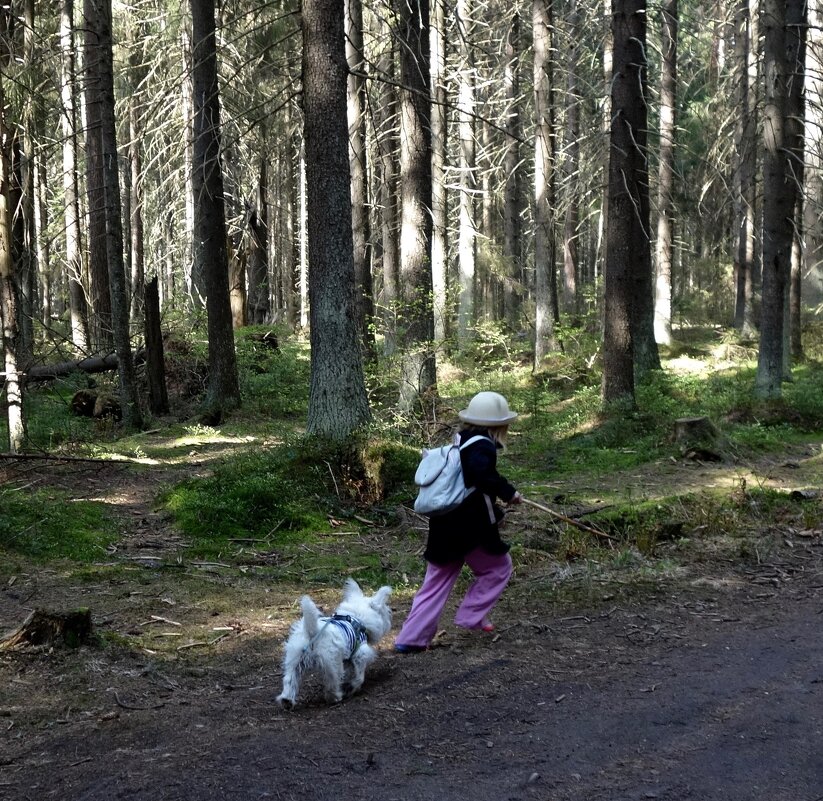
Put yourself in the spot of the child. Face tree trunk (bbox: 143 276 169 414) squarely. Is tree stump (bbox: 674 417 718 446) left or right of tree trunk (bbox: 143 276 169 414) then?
right

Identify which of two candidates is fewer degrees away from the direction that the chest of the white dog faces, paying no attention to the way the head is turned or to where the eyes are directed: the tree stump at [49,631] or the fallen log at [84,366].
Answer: the fallen log

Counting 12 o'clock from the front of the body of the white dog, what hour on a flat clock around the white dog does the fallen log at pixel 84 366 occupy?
The fallen log is roughly at 10 o'clock from the white dog.

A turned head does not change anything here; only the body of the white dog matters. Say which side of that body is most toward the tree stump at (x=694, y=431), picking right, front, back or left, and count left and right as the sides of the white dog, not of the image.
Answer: front

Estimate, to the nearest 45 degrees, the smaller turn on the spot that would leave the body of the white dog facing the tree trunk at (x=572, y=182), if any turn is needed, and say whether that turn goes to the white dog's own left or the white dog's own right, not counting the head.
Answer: approximately 45° to the white dog's own left

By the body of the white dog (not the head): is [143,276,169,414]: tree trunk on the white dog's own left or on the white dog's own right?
on the white dog's own left

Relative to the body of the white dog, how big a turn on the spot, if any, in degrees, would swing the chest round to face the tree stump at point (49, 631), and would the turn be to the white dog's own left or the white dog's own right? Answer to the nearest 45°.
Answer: approximately 90° to the white dog's own left

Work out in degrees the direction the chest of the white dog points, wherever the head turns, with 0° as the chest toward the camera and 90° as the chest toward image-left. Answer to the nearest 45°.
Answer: approximately 225°

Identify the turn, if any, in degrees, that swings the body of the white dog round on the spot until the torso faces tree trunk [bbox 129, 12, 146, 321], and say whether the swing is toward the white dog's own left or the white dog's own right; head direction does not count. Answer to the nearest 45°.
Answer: approximately 45° to the white dog's own left

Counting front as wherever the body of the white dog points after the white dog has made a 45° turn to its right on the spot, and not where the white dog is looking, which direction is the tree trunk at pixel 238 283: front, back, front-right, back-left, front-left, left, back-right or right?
left

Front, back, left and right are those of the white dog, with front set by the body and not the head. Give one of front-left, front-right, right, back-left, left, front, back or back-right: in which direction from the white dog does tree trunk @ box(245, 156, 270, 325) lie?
front-left

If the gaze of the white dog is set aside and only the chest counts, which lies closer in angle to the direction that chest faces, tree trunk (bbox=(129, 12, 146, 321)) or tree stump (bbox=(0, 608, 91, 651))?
the tree trunk
